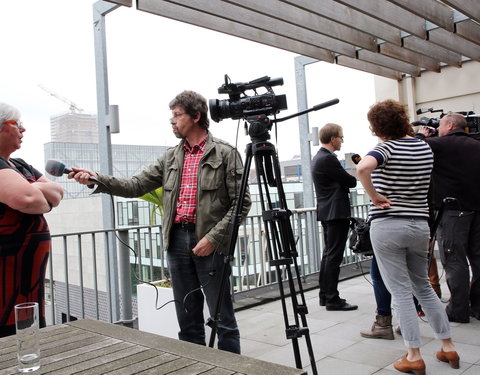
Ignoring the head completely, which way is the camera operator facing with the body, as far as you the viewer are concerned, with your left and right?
facing away from the viewer and to the left of the viewer

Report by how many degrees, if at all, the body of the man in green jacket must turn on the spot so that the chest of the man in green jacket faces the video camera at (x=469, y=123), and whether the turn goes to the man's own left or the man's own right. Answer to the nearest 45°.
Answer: approximately 135° to the man's own left

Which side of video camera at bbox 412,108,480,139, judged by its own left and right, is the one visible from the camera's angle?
left

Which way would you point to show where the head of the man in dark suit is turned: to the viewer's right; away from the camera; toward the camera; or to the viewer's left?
to the viewer's right

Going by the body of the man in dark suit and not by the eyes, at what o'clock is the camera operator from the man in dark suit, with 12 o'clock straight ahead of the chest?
The camera operator is roughly at 1 o'clock from the man in dark suit.

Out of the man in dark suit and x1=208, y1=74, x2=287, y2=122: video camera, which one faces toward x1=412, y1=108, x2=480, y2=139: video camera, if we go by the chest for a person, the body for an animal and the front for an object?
the man in dark suit

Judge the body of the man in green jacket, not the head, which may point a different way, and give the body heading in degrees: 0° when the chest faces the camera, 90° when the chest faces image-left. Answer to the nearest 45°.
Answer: approximately 45°

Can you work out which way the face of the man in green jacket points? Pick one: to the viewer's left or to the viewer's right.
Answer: to the viewer's left

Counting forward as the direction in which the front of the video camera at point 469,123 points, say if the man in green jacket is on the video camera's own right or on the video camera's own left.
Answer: on the video camera's own left

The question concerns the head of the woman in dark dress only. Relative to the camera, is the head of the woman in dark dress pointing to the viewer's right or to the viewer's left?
to the viewer's right

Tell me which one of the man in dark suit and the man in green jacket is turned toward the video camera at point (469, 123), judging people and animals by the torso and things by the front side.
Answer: the man in dark suit

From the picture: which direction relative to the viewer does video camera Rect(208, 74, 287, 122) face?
to the viewer's left

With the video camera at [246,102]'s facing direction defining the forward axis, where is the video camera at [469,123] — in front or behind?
behind

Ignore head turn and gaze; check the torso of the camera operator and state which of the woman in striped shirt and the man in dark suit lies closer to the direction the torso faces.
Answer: the man in dark suit

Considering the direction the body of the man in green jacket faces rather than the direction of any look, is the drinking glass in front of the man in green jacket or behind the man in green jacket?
in front

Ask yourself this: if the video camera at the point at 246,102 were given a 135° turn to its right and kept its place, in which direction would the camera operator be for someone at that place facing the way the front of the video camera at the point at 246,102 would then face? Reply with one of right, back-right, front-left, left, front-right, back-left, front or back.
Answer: front
